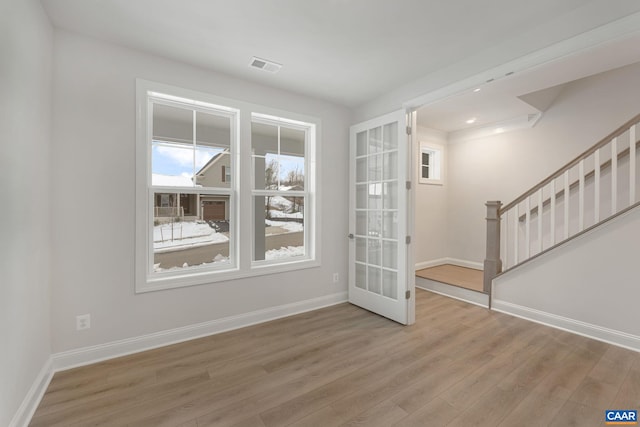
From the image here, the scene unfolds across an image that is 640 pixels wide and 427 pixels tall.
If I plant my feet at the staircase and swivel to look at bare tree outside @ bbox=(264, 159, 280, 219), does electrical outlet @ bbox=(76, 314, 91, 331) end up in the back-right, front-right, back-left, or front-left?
front-left

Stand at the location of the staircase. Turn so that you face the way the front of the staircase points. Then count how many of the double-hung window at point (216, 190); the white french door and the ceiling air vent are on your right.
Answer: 0

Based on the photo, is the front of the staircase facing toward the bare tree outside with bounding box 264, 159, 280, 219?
yes

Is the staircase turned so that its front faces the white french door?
no

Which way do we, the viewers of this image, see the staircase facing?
facing away from the viewer and to the left of the viewer

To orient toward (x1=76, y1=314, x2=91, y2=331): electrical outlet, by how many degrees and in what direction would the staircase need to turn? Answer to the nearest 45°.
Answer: approximately 90° to its left

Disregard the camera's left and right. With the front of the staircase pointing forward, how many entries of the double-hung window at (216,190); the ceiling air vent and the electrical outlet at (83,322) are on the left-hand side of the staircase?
3

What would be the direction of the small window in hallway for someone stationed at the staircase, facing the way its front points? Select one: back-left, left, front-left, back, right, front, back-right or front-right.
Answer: front

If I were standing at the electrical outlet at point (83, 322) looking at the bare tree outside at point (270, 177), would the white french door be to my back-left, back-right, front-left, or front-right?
front-right

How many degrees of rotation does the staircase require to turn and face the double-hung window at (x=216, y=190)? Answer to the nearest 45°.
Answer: approximately 90° to its left

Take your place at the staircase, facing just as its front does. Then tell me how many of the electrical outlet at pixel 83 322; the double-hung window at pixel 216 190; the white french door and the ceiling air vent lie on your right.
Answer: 0

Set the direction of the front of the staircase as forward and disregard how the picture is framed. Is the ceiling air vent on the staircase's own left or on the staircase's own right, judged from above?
on the staircase's own left
